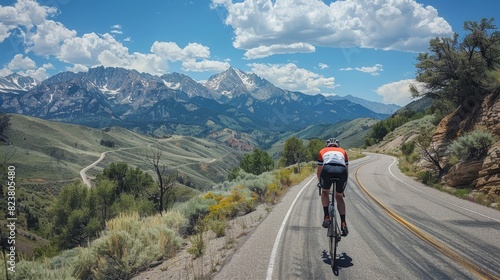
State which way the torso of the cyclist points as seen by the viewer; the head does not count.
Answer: away from the camera

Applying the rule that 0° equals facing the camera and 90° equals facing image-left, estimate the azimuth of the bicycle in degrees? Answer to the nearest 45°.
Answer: approximately 180°

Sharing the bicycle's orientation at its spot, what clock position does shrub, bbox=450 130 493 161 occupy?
The shrub is roughly at 1 o'clock from the bicycle.
